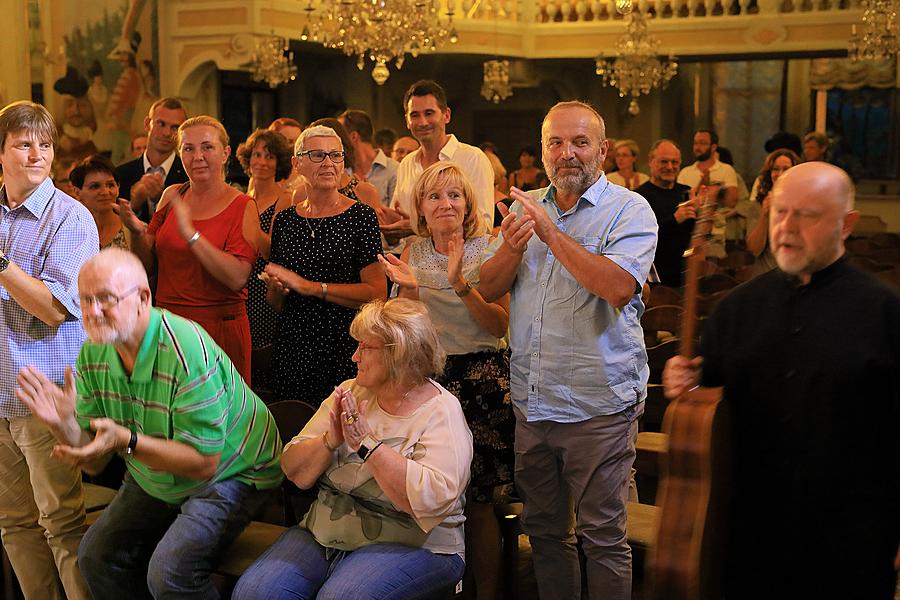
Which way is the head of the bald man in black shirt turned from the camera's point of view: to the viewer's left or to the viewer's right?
to the viewer's left

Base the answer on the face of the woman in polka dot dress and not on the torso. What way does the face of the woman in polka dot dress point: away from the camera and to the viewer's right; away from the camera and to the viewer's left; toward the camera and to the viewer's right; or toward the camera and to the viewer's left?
toward the camera and to the viewer's right

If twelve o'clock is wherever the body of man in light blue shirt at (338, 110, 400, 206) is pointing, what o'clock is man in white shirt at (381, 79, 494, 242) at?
The man in white shirt is roughly at 10 o'clock from the man in light blue shirt.

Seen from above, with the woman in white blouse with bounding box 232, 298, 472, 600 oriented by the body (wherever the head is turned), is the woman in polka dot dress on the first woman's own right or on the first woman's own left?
on the first woman's own right

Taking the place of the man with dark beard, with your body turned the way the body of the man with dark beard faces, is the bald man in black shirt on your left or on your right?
on your left

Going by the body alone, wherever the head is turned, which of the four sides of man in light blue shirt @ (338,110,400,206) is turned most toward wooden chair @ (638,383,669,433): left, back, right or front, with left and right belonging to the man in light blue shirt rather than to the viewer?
left

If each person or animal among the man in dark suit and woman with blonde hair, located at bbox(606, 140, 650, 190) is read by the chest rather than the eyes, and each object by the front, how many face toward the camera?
2
